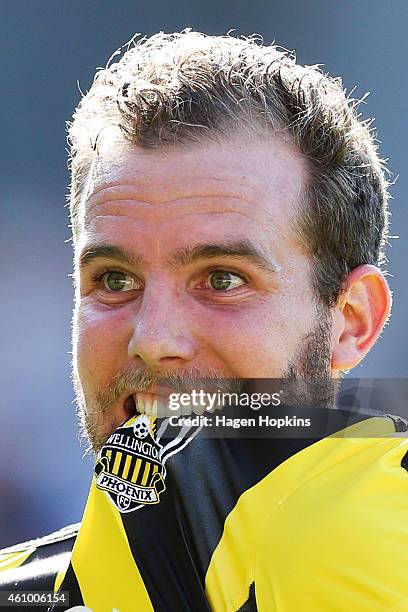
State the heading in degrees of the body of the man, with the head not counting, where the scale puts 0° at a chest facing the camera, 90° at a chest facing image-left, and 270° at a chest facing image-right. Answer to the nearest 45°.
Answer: approximately 45°
